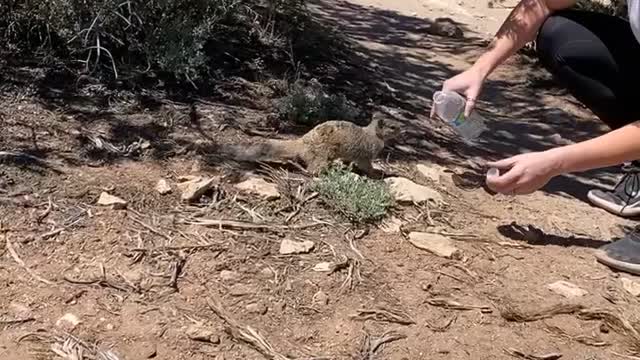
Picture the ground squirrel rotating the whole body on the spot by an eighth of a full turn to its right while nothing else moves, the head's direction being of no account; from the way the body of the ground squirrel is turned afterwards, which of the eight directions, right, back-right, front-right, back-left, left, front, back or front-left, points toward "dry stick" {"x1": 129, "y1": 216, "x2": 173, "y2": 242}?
right

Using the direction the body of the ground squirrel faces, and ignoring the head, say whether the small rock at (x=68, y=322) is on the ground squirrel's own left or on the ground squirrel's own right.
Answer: on the ground squirrel's own right

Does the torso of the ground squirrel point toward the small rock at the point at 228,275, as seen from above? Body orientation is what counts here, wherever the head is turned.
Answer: no

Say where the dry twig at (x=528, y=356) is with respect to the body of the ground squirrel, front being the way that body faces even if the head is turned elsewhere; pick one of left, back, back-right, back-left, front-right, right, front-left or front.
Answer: front-right

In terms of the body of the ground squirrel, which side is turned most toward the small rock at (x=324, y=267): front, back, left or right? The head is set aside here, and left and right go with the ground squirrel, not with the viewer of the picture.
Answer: right

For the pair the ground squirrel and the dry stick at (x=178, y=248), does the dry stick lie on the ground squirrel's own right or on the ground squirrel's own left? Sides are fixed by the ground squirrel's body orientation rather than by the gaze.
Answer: on the ground squirrel's own right

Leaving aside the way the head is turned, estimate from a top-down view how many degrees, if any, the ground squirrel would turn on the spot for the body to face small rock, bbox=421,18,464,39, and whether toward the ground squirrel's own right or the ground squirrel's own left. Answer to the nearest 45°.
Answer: approximately 90° to the ground squirrel's own left

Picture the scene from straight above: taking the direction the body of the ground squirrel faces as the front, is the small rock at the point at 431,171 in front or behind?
in front

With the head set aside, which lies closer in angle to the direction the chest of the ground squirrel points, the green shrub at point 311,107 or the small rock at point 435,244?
the small rock

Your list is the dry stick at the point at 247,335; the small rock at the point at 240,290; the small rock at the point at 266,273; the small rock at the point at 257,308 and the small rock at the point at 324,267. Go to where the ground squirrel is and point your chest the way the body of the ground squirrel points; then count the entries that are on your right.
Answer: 5

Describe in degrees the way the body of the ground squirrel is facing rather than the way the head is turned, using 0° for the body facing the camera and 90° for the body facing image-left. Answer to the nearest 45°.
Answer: approximately 270°

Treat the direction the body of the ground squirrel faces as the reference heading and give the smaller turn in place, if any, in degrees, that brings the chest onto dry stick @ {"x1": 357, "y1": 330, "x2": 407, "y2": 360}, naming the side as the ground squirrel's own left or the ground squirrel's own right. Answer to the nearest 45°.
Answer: approximately 90° to the ground squirrel's own right

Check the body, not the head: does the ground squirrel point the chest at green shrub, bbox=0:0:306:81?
no

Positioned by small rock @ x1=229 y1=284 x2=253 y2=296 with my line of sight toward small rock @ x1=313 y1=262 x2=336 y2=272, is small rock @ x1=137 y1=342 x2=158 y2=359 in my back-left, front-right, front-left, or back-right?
back-right

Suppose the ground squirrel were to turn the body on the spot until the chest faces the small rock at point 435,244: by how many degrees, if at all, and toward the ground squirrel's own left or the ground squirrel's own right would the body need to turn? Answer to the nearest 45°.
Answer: approximately 45° to the ground squirrel's own right

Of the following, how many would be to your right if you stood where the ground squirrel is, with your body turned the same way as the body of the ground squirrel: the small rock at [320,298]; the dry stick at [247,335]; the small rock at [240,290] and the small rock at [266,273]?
4

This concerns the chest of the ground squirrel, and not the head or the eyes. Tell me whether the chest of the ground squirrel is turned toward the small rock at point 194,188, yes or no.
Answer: no
